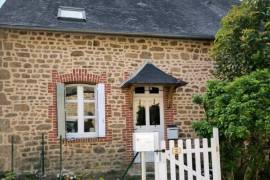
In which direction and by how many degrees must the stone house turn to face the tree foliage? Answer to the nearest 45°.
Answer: approximately 45° to its left

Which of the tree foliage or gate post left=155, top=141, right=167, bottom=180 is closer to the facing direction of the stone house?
the gate post

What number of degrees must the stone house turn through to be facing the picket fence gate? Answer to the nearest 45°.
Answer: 0° — it already faces it

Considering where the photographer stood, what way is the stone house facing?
facing the viewer

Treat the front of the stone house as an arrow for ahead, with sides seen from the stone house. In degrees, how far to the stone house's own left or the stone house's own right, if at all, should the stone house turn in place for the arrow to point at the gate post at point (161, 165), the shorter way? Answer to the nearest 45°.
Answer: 0° — it already faces it

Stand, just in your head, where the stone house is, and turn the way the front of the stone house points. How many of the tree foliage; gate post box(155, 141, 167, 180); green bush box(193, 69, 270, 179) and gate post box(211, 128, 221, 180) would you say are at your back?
0

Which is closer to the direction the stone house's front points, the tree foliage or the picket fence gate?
the picket fence gate

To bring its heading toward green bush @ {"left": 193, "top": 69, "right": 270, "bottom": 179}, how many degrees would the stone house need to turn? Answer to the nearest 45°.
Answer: approximately 45° to its left

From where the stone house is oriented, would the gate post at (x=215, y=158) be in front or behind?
in front

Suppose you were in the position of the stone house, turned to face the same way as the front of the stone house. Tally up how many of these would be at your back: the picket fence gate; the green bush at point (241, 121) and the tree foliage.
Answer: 0
